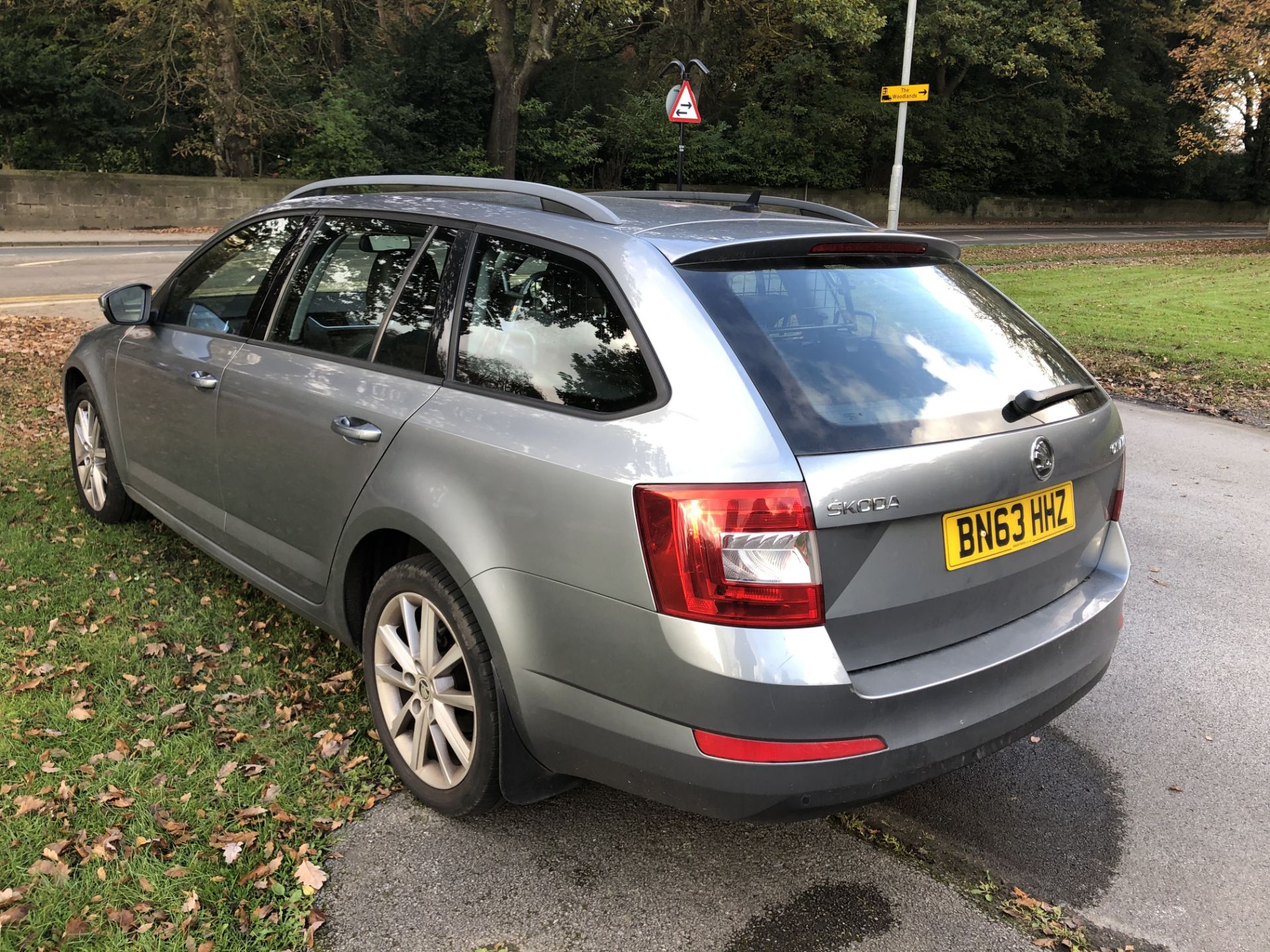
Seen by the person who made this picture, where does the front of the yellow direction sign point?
facing the viewer

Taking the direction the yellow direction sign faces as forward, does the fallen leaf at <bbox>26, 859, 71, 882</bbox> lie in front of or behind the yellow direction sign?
in front

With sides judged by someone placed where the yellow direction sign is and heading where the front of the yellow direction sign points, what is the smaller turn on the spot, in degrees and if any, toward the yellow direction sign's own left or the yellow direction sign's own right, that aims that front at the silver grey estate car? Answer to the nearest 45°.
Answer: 0° — it already faces it

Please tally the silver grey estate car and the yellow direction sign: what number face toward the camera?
1

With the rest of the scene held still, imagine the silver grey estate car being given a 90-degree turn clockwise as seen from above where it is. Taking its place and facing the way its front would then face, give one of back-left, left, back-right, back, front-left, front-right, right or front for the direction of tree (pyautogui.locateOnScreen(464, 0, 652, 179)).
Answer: front-left

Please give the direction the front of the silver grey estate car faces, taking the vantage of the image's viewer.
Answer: facing away from the viewer and to the left of the viewer

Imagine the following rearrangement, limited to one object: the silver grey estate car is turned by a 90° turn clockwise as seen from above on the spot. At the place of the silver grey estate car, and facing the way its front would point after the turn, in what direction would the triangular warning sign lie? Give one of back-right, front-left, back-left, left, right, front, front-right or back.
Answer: front-left

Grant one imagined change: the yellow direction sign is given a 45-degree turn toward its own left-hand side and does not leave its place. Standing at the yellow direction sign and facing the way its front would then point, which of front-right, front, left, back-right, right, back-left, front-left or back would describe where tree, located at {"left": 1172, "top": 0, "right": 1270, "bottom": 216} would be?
left
